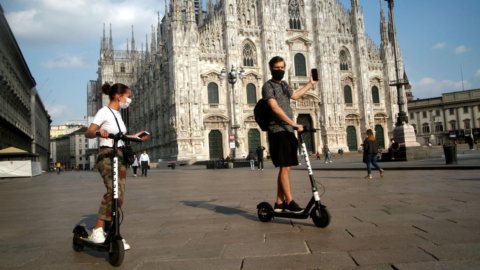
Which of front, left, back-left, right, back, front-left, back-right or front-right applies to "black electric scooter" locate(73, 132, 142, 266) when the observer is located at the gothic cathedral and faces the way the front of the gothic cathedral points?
front-right

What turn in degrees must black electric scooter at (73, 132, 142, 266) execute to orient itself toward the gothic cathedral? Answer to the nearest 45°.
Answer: approximately 90° to its left

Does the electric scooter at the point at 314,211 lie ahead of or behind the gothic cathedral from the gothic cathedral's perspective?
ahead

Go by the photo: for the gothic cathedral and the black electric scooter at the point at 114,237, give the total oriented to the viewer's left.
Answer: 0

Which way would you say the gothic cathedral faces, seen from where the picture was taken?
facing the viewer and to the right of the viewer
